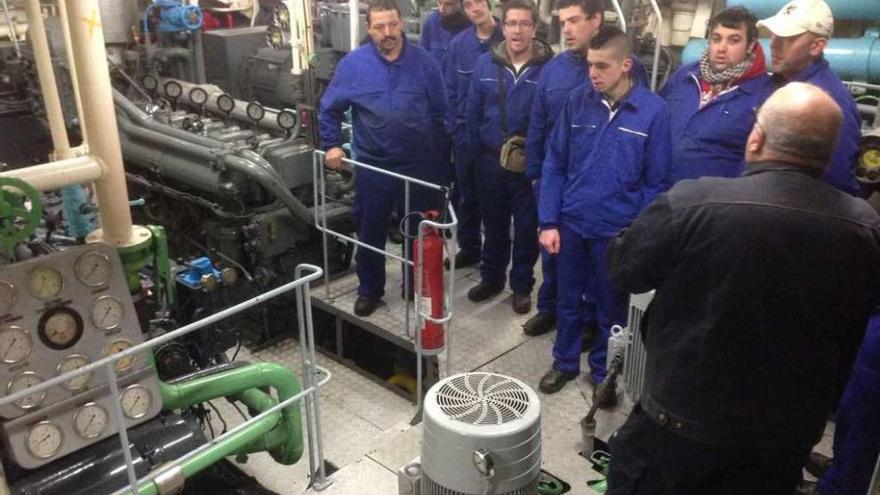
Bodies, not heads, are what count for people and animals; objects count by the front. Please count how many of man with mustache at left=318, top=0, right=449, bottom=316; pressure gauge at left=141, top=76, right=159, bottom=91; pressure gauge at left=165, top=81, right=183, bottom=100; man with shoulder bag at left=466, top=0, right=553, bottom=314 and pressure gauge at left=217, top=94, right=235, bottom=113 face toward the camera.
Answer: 5

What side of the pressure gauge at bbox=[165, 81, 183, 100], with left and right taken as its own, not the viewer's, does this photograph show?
front

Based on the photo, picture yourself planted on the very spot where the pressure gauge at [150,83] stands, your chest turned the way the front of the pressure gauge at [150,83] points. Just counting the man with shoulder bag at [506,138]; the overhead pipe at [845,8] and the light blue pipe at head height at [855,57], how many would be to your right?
0

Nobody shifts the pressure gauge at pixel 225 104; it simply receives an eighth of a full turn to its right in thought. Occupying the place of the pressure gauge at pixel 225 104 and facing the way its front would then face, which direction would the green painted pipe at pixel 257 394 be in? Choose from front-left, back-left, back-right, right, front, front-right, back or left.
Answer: front-left

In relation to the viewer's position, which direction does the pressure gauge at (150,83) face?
facing the viewer

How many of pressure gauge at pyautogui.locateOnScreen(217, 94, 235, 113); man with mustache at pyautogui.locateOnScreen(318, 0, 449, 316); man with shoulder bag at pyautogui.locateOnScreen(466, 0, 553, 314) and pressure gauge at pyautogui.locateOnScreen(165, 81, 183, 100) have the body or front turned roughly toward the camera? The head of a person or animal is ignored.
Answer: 4

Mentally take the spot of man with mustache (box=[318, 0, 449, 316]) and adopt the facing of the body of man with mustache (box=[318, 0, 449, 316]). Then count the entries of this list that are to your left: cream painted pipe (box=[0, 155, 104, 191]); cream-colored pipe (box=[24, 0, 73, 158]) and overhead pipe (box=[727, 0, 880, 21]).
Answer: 1

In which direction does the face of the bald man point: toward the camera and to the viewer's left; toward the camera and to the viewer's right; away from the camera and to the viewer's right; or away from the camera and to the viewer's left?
away from the camera and to the viewer's left

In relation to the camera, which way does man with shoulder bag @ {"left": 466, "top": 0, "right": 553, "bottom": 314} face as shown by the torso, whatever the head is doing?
toward the camera

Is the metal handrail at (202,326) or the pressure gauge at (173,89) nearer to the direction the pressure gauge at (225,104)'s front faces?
the metal handrail

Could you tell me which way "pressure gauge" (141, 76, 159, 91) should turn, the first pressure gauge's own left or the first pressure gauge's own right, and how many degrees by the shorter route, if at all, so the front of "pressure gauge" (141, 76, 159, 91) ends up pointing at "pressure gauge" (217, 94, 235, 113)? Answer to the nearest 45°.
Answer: approximately 45° to the first pressure gauge's own left

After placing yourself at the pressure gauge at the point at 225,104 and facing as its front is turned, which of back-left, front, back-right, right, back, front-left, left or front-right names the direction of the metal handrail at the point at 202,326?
front

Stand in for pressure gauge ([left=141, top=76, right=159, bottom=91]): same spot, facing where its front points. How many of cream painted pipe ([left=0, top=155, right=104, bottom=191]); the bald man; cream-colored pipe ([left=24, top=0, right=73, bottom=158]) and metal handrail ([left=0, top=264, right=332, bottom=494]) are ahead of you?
4

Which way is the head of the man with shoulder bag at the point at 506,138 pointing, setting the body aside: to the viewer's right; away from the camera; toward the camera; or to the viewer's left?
toward the camera

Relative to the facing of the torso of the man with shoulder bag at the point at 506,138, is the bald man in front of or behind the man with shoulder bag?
in front

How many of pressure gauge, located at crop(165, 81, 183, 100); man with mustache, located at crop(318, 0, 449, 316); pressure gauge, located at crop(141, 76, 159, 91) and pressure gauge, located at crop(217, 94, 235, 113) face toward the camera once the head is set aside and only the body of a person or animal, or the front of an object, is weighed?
4
